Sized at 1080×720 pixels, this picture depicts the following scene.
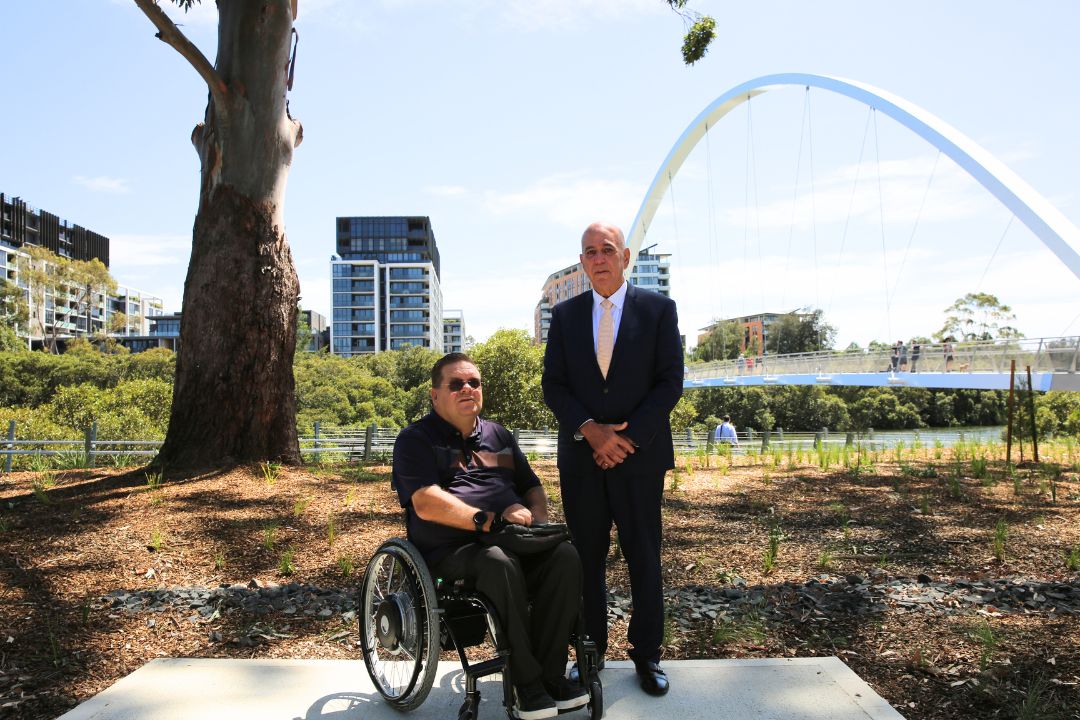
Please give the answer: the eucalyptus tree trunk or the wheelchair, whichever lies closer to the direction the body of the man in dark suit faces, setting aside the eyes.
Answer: the wheelchair

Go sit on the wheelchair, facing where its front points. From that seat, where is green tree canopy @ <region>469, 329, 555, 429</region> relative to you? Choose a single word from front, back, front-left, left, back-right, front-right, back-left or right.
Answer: back-left

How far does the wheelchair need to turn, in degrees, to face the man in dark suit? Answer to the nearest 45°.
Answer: approximately 90° to its left

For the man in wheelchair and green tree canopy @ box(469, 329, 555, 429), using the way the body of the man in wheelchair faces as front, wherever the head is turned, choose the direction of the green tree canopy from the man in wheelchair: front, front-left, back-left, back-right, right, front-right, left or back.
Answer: back-left

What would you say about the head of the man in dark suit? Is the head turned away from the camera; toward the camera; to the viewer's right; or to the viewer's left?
toward the camera

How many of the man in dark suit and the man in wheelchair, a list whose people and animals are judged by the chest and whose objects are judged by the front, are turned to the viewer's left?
0

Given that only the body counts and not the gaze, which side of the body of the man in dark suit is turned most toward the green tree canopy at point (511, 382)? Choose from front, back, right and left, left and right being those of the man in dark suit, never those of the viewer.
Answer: back

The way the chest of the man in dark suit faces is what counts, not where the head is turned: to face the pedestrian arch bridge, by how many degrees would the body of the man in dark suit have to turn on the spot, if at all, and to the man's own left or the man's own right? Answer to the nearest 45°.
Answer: approximately 135° to the man's own left

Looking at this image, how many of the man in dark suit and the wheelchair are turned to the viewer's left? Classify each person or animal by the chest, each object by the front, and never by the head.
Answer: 0

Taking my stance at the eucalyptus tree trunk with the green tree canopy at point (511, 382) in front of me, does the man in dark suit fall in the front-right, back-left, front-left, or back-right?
back-right

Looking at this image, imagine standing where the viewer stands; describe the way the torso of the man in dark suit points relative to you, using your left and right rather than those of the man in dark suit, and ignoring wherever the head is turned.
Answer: facing the viewer

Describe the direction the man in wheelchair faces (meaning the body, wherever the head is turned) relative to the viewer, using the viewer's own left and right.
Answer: facing the viewer and to the right of the viewer

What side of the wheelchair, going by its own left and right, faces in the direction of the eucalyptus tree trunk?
back
